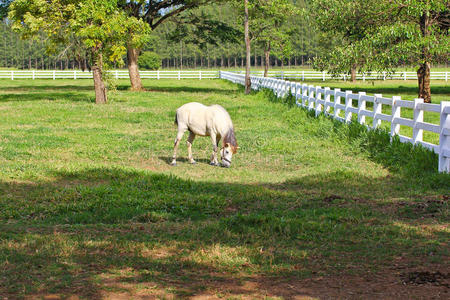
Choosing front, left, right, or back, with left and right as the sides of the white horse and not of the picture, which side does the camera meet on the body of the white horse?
right

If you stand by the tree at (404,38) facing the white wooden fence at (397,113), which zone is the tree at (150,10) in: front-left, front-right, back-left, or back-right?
back-right

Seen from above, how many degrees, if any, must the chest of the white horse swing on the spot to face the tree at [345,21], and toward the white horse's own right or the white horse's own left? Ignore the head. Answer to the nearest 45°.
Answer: approximately 45° to the white horse's own left

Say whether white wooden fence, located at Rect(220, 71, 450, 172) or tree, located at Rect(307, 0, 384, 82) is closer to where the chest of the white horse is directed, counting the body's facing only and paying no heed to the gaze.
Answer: the white wooden fence

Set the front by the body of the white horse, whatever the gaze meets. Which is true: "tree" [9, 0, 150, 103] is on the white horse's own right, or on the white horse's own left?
on the white horse's own left

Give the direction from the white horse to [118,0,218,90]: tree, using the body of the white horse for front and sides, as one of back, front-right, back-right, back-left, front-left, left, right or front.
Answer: left

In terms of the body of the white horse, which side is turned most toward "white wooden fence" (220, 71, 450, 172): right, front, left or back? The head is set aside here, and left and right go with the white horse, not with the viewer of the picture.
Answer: front

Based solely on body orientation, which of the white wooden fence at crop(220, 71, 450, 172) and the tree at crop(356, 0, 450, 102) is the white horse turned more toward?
the white wooden fence

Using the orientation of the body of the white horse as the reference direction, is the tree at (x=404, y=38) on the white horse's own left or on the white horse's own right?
on the white horse's own left
